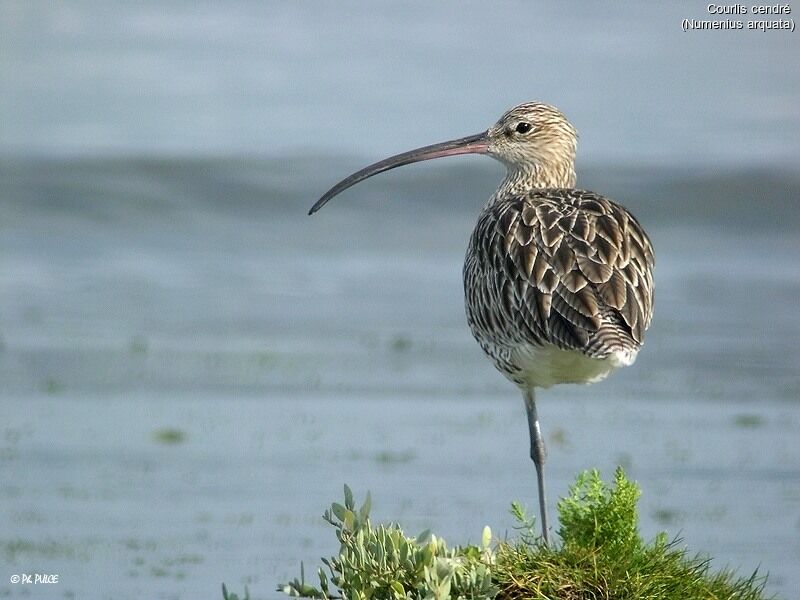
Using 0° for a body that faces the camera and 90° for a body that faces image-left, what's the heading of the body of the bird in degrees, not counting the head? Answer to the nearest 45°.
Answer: approximately 135°
